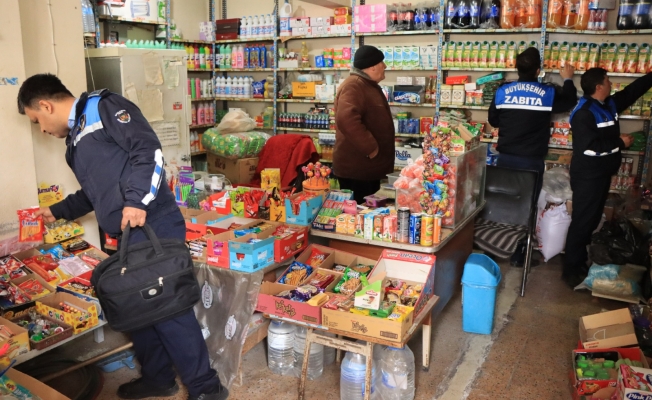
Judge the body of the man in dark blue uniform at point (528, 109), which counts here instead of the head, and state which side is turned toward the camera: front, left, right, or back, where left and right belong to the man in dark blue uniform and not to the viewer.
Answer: back

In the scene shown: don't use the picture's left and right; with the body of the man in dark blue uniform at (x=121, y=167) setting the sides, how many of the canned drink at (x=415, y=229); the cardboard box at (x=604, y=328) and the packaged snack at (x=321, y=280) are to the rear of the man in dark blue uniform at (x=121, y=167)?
3

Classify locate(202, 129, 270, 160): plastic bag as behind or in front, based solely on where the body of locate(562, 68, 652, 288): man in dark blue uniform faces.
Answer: behind

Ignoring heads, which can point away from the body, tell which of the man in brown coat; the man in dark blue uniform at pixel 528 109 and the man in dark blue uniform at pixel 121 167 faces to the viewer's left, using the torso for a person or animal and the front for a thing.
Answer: the man in dark blue uniform at pixel 121 167

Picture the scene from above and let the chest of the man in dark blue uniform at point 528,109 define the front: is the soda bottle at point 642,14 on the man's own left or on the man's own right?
on the man's own right

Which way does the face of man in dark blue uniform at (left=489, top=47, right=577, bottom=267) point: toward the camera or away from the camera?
away from the camera

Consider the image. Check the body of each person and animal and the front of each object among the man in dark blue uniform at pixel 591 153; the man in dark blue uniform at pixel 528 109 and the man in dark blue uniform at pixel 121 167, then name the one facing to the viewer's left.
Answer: the man in dark blue uniform at pixel 121 167

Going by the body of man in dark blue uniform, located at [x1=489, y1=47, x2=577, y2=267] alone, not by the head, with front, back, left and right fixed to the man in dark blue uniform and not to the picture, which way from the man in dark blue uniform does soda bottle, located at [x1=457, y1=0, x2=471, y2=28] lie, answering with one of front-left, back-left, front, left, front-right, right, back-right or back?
front-left

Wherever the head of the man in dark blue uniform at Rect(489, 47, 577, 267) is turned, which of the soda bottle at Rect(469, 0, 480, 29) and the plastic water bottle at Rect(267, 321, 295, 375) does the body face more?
the soda bottle

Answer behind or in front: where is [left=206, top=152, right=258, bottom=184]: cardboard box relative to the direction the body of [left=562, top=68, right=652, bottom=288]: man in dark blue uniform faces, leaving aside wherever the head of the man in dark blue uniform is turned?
behind

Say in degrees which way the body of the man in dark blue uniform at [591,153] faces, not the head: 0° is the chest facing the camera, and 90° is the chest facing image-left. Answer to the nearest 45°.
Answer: approximately 270°

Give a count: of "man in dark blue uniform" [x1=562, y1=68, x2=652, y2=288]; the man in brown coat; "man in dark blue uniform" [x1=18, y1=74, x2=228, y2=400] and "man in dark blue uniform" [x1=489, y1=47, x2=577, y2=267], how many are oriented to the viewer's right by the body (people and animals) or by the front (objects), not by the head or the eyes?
2

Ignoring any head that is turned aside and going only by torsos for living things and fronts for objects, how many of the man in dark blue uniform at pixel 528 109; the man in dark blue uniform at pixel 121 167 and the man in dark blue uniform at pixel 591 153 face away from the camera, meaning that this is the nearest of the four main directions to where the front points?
1

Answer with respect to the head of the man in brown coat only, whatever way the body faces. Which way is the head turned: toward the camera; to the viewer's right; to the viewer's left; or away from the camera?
to the viewer's right

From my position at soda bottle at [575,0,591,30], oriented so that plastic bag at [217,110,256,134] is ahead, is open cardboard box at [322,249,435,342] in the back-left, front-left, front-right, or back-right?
front-left
